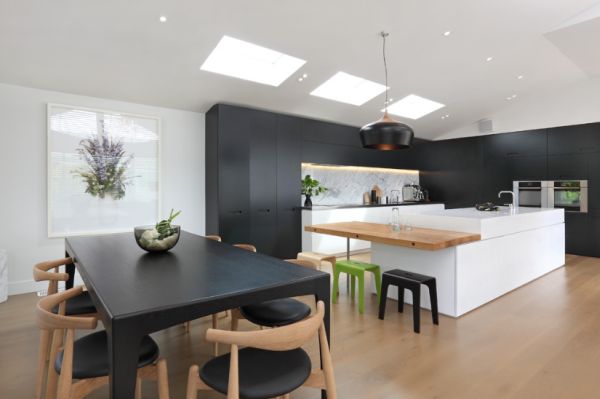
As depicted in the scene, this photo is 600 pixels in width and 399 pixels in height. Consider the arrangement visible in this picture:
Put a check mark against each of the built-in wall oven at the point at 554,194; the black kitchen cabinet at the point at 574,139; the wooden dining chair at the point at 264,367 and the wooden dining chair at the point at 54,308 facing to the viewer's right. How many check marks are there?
1

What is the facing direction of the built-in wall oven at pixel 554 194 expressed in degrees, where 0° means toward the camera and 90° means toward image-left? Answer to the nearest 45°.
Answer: approximately 45°

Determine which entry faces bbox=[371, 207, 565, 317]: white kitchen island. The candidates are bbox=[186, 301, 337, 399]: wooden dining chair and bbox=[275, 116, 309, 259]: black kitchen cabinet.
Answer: the black kitchen cabinet

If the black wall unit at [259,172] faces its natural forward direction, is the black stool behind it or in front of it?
in front

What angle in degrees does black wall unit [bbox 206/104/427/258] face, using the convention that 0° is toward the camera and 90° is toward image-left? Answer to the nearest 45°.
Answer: approximately 315°

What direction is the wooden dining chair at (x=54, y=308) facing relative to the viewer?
to the viewer's right

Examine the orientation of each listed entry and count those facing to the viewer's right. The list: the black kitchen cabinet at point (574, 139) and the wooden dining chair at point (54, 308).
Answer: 1

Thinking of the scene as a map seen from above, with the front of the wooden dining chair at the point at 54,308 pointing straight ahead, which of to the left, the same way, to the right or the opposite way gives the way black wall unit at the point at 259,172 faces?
to the right

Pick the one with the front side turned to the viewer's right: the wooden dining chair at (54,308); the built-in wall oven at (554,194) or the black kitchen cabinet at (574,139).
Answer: the wooden dining chair

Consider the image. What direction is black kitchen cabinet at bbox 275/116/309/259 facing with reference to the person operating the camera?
facing the viewer and to the right of the viewer

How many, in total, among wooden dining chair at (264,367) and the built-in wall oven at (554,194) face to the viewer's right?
0

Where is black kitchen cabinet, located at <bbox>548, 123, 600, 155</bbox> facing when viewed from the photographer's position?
facing the viewer and to the left of the viewer
